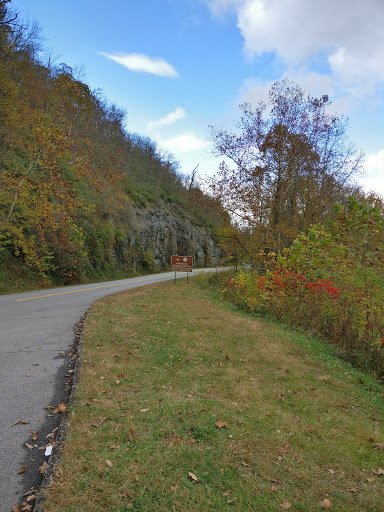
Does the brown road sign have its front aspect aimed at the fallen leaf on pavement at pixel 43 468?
yes

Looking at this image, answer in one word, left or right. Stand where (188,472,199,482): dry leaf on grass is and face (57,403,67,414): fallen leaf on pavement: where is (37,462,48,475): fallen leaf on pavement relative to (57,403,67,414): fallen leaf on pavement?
left

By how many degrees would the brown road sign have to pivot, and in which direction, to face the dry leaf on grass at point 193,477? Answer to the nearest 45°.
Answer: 0° — it already faces it

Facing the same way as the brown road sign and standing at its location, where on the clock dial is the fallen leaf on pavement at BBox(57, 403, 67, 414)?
The fallen leaf on pavement is roughly at 12 o'clock from the brown road sign.

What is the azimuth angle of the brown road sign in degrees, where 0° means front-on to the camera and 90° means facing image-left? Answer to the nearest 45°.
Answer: approximately 0°

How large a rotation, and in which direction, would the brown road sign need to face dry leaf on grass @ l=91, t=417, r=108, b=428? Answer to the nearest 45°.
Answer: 0° — it already faces it

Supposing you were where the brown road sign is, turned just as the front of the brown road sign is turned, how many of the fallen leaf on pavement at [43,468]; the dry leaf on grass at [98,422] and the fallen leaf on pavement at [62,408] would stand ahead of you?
3
